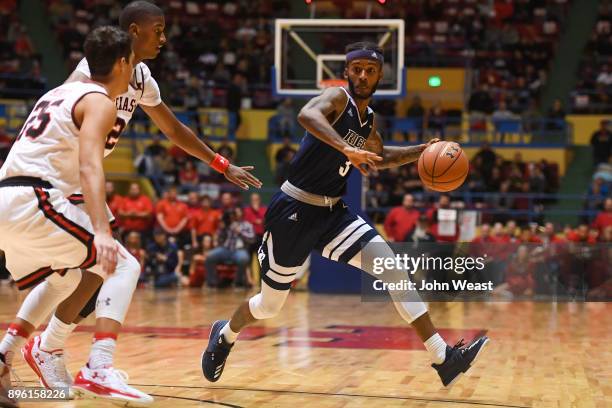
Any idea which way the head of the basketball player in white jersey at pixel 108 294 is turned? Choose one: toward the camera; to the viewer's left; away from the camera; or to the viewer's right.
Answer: to the viewer's right

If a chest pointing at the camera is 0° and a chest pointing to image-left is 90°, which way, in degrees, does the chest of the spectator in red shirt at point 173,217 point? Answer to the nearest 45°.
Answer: approximately 0°

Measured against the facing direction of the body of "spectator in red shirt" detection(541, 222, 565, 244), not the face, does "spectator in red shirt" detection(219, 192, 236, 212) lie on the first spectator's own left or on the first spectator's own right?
on the first spectator's own right

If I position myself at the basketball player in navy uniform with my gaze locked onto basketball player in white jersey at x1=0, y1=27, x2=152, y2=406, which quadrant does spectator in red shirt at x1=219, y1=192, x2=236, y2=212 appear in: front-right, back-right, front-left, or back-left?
back-right

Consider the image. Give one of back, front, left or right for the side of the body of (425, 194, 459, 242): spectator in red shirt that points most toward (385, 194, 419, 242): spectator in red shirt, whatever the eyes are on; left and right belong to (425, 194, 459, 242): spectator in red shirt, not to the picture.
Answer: right

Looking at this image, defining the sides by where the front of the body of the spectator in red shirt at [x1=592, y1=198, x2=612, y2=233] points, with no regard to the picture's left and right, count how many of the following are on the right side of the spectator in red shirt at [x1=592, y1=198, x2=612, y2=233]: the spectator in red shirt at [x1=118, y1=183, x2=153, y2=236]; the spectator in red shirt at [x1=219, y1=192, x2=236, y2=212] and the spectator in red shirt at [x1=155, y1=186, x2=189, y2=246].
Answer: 3

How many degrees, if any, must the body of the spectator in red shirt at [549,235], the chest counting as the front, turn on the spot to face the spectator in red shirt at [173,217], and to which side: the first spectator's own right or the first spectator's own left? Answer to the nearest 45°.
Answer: approximately 90° to the first spectator's own right

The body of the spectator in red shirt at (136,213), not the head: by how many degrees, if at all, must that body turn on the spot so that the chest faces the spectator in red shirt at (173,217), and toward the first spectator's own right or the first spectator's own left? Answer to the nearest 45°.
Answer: approximately 90° to the first spectator's own left

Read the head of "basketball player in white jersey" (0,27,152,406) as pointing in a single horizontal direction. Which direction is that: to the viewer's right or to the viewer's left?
to the viewer's right

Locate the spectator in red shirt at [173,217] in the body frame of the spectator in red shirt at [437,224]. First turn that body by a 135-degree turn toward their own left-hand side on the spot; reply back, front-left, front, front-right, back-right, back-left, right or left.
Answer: back-left
